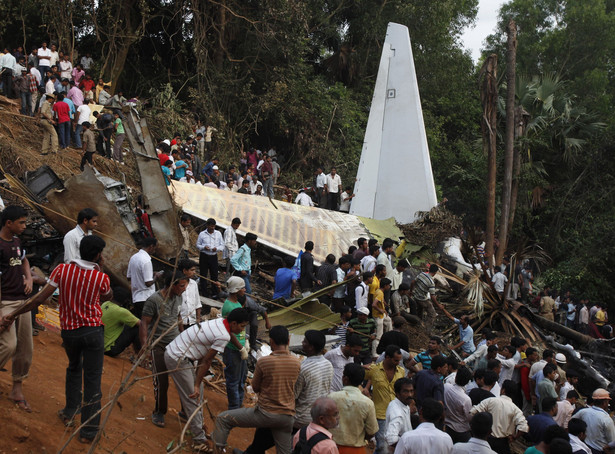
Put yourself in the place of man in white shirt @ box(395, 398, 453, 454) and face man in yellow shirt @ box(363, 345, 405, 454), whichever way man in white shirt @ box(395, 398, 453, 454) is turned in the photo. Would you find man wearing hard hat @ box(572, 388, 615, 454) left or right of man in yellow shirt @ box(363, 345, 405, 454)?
right

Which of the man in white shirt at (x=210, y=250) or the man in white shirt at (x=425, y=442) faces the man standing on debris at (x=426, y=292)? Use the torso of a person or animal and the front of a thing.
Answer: the man in white shirt at (x=425, y=442)

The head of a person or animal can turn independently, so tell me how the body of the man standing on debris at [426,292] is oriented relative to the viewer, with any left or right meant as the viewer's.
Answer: facing away from the viewer and to the right of the viewer

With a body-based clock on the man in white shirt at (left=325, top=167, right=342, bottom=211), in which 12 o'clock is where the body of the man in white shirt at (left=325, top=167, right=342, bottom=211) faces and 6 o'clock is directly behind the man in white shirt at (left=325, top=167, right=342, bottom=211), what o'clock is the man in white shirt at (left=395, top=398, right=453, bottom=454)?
the man in white shirt at (left=395, top=398, right=453, bottom=454) is roughly at 12 o'clock from the man in white shirt at (left=325, top=167, right=342, bottom=211).

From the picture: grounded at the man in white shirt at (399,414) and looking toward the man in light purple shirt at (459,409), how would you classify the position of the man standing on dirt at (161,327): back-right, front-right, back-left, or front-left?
back-left

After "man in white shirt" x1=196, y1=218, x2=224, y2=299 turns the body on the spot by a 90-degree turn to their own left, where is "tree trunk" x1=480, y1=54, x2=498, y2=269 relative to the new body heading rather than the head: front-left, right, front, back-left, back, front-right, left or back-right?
front-left

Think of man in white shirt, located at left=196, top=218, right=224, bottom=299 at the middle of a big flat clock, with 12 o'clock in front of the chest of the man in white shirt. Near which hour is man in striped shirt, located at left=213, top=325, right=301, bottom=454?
The man in striped shirt is roughly at 12 o'clock from the man in white shirt.

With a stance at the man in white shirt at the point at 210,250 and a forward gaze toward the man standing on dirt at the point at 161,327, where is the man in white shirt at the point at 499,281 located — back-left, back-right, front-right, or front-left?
back-left

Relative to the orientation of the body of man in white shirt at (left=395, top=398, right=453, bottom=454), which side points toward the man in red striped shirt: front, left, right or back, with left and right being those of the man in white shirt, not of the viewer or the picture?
left

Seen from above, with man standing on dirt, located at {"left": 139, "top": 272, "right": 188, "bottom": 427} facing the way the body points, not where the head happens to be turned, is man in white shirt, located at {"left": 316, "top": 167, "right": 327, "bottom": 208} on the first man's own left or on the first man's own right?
on the first man's own left

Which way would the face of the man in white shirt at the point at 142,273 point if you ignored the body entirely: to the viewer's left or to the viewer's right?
to the viewer's right

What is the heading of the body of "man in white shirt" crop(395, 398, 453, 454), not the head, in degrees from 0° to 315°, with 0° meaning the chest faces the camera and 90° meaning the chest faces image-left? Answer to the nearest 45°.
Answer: approximately 180°

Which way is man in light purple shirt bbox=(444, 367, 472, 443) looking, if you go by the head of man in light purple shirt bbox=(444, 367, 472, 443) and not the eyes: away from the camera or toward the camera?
away from the camera

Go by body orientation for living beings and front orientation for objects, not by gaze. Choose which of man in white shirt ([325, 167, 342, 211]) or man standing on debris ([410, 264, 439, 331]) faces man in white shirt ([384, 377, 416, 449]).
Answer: man in white shirt ([325, 167, 342, 211])

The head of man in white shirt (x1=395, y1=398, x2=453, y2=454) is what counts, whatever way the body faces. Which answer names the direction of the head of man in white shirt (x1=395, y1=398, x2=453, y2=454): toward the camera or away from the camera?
away from the camera

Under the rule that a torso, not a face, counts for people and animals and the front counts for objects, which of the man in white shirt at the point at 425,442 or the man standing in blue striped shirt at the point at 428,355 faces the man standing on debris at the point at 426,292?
the man in white shirt

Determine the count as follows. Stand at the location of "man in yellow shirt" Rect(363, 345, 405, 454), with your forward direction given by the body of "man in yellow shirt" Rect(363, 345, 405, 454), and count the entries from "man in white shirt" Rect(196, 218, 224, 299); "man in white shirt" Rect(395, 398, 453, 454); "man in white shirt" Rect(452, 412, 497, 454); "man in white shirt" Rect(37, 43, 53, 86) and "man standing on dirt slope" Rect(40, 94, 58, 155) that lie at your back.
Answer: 3

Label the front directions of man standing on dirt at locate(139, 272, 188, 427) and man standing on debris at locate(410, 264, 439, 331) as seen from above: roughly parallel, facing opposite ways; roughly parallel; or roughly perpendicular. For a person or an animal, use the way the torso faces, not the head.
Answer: roughly perpendicular
